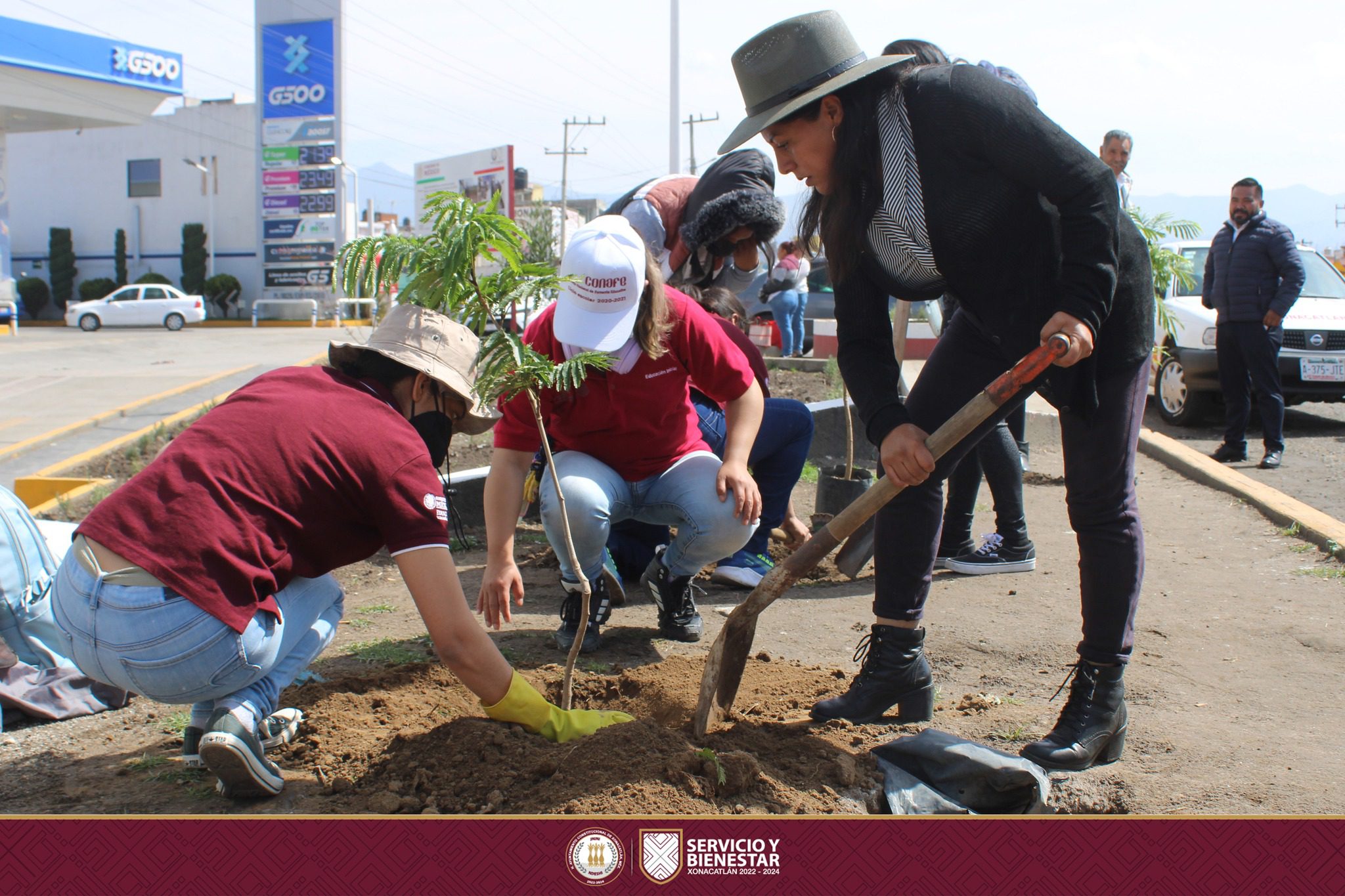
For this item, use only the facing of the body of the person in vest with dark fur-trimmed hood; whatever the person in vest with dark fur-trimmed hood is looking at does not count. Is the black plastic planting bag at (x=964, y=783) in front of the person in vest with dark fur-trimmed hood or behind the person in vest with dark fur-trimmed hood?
in front

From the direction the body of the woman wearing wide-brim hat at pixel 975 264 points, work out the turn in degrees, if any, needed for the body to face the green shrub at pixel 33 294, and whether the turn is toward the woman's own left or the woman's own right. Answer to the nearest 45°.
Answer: approximately 90° to the woman's own right

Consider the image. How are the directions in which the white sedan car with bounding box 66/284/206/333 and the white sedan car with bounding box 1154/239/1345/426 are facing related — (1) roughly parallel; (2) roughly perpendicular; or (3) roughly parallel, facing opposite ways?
roughly perpendicular

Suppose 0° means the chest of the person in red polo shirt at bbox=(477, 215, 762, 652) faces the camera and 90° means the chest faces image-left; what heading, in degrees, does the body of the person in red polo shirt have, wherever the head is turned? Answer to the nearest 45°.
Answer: approximately 0°

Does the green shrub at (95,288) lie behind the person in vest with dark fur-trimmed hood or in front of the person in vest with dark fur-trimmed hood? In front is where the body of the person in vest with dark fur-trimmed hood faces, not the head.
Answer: behind

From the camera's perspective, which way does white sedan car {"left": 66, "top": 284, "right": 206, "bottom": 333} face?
to the viewer's left

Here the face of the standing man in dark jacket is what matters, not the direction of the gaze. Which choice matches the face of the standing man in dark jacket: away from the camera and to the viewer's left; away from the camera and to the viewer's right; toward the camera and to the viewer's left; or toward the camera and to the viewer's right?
toward the camera and to the viewer's left

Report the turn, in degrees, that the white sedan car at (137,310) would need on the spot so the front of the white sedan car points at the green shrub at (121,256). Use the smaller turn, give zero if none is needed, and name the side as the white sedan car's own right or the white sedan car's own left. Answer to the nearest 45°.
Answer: approximately 90° to the white sedan car's own right

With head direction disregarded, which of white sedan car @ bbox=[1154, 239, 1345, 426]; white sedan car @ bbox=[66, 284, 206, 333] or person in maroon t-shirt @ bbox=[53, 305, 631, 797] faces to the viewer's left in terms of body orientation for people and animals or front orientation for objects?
white sedan car @ bbox=[66, 284, 206, 333]

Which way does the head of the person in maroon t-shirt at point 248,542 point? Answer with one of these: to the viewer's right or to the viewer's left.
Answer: to the viewer's right

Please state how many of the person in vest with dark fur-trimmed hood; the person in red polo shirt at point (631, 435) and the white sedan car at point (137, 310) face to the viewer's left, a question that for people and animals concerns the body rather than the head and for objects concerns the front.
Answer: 1
